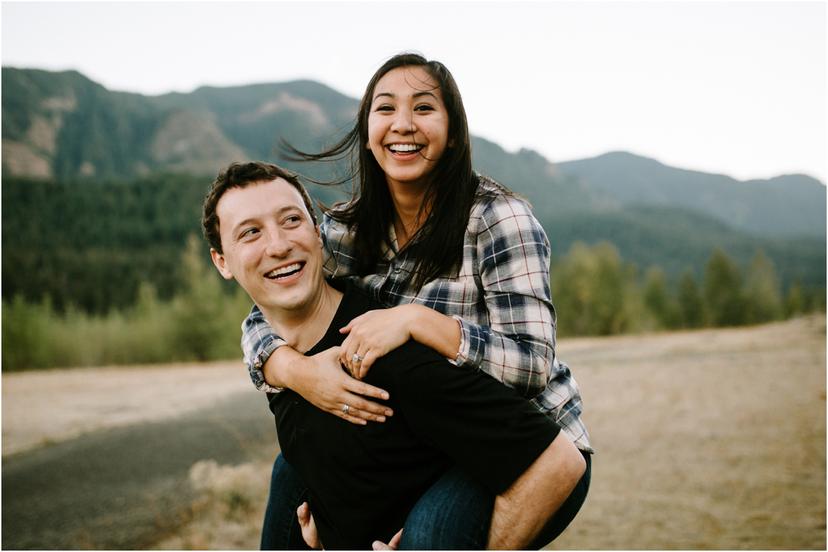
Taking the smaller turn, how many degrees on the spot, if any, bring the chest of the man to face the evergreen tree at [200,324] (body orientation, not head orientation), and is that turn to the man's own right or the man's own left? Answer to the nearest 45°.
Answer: approximately 135° to the man's own right

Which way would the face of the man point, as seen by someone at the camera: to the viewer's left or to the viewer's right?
to the viewer's right

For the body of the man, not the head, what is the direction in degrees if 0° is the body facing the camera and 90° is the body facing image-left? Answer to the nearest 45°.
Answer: approximately 45°

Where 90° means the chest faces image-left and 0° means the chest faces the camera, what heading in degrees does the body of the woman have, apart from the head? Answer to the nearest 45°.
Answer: approximately 45°

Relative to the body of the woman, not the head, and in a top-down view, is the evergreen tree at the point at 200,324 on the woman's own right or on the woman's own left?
on the woman's own right
